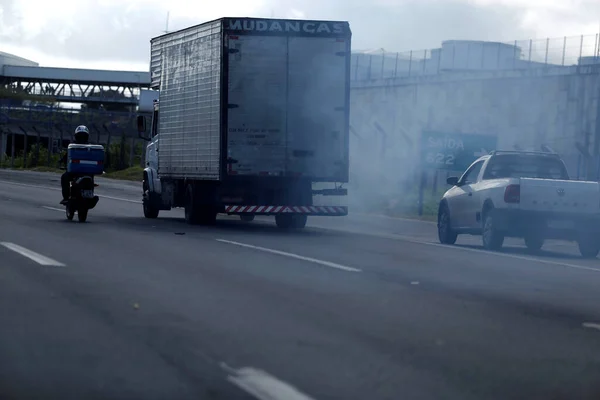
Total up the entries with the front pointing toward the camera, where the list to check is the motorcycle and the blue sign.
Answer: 1

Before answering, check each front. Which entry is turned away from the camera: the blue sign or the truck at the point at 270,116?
the truck

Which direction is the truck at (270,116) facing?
away from the camera

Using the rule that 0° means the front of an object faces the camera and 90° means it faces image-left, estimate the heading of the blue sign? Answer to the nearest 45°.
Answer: approximately 0°

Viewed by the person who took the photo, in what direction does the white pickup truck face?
facing away from the viewer and to the left of the viewer

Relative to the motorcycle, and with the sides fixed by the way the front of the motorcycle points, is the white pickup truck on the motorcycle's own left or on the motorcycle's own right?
on the motorcycle's own right

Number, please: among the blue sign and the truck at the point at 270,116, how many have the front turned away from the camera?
1

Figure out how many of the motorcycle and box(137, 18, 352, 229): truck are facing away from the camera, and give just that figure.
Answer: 2

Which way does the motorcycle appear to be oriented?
away from the camera

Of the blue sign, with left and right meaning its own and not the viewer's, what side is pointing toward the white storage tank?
back

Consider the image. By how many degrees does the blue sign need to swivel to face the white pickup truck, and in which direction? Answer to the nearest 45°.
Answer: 0° — it already faces it
